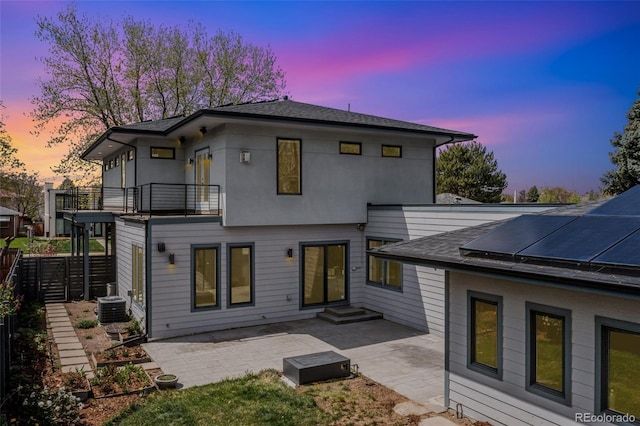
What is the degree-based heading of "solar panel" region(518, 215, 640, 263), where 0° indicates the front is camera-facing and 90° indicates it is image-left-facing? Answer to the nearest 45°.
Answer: approximately 45°

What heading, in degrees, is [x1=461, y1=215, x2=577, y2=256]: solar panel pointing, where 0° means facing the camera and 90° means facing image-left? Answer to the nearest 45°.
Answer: approximately 45°

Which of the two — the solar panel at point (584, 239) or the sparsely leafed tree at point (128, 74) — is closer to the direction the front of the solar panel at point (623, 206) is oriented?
the solar panel

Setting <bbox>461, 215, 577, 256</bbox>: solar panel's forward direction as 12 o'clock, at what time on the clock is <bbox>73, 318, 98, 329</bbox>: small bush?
The small bush is roughly at 2 o'clock from the solar panel.

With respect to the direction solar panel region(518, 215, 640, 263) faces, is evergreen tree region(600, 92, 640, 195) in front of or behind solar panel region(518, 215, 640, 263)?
behind

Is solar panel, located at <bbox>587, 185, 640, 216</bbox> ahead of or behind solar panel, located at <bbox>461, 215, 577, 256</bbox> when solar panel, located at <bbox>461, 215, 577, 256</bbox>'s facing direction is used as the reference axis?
behind

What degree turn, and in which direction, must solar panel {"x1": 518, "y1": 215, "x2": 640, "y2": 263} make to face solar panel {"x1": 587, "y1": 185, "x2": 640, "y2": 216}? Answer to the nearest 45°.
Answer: approximately 135° to its right
